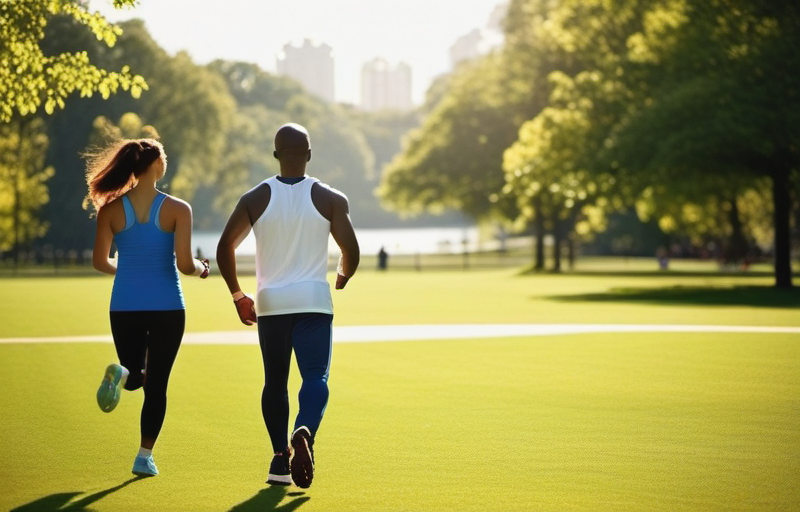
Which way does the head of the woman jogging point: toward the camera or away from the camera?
away from the camera

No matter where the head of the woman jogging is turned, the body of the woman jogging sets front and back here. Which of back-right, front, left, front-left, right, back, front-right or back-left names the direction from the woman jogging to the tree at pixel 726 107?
front-right

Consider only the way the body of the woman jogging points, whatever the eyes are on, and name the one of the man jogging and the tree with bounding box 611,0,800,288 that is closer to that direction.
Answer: the tree

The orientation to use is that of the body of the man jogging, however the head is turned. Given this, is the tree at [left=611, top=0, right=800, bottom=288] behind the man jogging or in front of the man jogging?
in front

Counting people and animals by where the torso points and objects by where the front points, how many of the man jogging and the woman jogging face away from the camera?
2

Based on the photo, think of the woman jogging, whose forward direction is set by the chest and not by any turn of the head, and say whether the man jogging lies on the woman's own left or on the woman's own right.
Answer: on the woman's own right

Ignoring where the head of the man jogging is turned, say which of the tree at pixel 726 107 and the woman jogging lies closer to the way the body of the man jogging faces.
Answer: the tree

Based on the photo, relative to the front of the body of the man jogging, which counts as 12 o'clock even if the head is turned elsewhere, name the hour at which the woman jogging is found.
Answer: The woman jogging is roughly at 10 o'clock from the man jogging.

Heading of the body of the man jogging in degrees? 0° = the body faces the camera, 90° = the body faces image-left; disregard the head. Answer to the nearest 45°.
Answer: approximately 180°

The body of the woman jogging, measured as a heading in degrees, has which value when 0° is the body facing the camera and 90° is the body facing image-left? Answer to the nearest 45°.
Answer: approximately 180°

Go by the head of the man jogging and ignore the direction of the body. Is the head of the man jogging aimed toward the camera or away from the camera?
away from the camera
